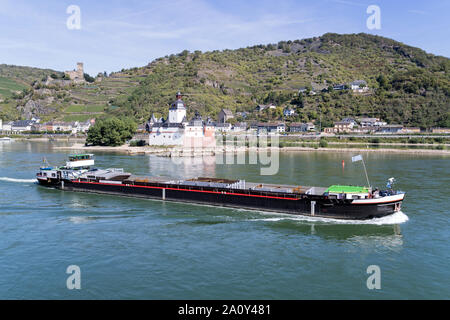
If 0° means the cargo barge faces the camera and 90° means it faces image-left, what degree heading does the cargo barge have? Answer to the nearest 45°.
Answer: approximately 315°
